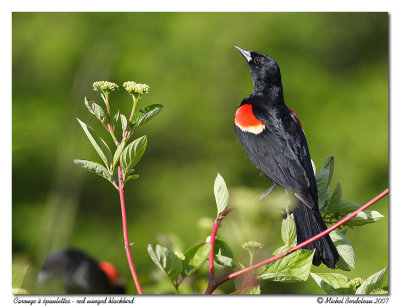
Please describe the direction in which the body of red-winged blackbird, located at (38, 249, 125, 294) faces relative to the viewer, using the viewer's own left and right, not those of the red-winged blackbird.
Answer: facing to the left of the viewer

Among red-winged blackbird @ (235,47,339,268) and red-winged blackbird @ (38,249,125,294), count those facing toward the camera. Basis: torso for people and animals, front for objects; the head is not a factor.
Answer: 0

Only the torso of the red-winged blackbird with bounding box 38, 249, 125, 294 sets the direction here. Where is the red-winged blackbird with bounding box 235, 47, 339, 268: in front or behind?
behind

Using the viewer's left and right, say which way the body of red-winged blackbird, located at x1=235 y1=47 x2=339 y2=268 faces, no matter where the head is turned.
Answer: facing away from the viewer and to the left of the viewer

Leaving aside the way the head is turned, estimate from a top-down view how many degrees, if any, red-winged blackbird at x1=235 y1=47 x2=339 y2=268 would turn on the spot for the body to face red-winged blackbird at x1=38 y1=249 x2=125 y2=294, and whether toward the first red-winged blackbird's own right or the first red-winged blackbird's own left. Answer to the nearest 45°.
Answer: approximately 90° to the first red-winged blackbird's own left

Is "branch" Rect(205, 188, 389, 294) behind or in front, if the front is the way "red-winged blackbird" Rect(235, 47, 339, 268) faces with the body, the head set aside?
behind

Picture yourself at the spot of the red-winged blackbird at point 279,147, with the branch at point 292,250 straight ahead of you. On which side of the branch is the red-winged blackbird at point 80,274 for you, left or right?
right
